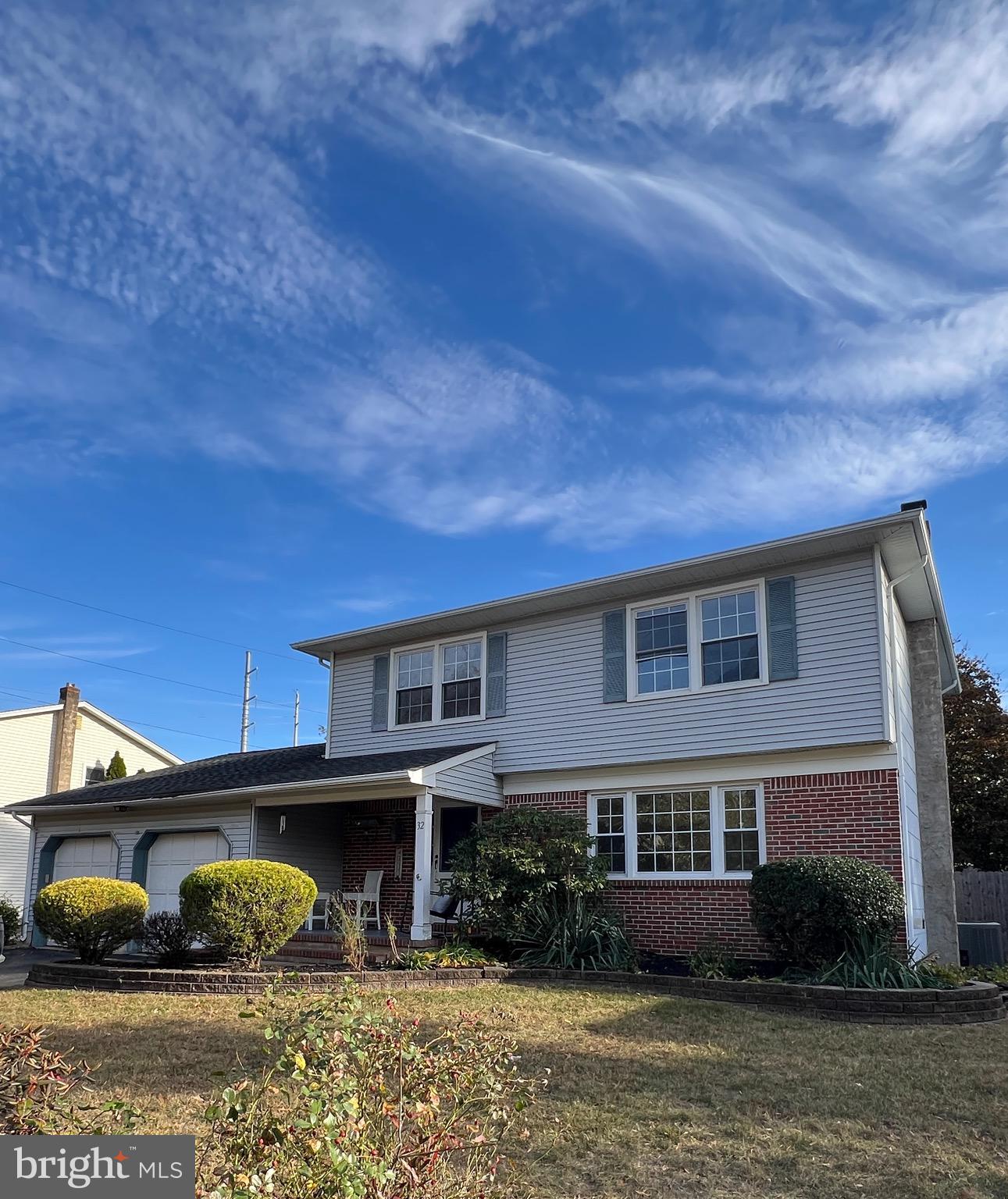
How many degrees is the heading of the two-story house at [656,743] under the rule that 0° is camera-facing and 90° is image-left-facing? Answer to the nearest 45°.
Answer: approximately 45°

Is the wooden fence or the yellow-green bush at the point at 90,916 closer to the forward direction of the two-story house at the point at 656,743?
the yellow-green bush

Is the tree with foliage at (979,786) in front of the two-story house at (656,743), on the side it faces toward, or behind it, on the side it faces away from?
behind

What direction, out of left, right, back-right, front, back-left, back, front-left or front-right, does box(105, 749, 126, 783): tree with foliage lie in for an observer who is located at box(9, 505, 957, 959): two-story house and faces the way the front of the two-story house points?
right

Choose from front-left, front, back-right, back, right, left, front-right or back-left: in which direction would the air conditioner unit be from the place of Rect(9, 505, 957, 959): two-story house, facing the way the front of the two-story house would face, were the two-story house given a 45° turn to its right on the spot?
back

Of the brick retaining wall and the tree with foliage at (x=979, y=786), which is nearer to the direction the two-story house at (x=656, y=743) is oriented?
the brick retaining wall

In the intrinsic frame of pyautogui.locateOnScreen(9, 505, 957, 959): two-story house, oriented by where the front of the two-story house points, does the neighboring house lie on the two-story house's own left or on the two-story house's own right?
on the two-story house's own right

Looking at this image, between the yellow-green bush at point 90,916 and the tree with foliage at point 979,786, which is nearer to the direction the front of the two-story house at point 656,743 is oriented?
the yellow-green bush
